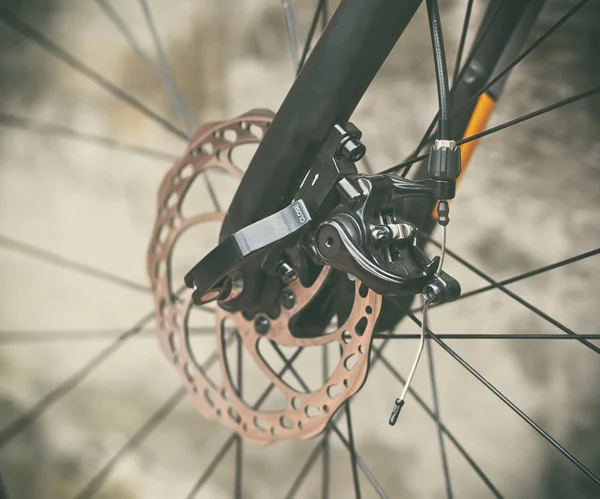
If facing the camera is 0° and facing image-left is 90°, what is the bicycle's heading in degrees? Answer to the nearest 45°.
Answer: approximately 135°
